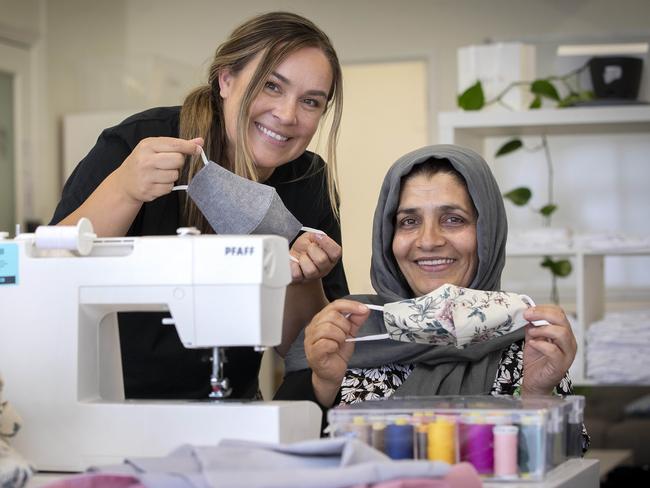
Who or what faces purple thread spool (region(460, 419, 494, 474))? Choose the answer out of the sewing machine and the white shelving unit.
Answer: the white shelving unit

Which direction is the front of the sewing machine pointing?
away from the camera

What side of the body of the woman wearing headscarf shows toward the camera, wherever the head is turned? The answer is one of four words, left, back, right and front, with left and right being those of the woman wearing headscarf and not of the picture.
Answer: front

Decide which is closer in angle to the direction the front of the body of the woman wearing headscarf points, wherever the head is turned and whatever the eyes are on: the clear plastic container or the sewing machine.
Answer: the clear plastic container

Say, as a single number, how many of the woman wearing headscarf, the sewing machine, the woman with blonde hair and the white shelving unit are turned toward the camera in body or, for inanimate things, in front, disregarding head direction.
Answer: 3

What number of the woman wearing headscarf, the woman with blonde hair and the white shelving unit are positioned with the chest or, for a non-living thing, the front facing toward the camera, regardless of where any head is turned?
3

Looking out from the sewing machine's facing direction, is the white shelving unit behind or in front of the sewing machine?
in front

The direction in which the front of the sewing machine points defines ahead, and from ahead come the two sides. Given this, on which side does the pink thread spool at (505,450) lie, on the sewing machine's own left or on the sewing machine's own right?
on the sewing machine's own right

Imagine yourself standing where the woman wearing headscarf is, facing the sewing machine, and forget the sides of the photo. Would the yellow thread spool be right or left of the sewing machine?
left

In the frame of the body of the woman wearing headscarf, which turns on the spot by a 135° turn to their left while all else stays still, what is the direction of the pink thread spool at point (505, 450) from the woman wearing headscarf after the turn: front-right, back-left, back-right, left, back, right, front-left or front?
back-right

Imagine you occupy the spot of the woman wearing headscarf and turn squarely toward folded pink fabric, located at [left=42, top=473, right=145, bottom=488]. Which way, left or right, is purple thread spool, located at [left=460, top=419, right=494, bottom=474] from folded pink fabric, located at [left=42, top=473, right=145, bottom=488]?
left

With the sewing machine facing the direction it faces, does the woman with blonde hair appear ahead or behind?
ahead

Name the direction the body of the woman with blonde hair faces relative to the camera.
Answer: toward the camera

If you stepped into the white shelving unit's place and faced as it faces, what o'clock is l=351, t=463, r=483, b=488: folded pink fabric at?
The folded pink fabric is roughly at 12 o'clock from the white shelving unit.

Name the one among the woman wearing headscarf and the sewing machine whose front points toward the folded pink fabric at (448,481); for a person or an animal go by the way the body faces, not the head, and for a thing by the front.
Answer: the woman wearing headscarf

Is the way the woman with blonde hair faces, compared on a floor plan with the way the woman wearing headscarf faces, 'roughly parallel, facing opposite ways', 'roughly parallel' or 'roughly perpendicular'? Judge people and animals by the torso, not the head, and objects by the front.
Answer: roughly parallel

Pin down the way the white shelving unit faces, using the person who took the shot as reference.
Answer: facing the viewer

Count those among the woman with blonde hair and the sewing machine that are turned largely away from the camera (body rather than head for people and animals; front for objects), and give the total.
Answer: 1
